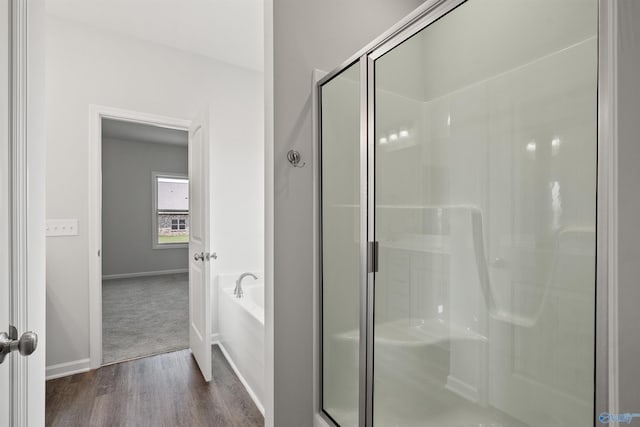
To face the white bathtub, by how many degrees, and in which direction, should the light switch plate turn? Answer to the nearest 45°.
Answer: approximately 45° to its left

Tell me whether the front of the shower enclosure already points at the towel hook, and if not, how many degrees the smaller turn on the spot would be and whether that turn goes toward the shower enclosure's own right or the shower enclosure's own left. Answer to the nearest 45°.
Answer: approximately 45° to the shower enclosure's own right

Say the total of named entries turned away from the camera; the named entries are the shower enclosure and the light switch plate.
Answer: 0

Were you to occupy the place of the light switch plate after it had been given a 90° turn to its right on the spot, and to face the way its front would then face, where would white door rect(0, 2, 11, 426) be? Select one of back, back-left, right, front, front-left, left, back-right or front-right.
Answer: left

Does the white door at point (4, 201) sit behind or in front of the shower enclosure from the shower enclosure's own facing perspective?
in front

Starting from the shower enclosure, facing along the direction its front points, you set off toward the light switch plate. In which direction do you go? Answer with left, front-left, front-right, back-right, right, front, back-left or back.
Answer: front-right

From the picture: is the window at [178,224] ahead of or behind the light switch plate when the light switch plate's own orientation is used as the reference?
behind

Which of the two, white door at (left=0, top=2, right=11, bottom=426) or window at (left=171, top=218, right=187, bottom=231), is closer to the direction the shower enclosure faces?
the white door

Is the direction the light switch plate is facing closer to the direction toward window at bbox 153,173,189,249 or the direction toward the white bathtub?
the white bathtub

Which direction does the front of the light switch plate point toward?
toward the camera

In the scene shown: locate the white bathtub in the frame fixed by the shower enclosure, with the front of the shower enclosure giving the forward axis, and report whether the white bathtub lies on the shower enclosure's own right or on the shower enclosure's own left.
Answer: on the shower enclosure's own right

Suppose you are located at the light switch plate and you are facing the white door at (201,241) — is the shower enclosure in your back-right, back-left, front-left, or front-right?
front-right

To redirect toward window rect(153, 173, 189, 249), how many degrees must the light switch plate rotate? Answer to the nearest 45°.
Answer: approximately 135° to its left
